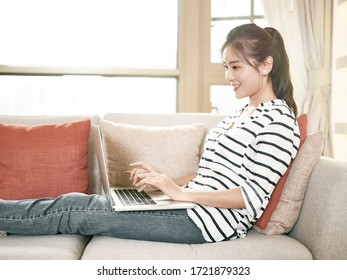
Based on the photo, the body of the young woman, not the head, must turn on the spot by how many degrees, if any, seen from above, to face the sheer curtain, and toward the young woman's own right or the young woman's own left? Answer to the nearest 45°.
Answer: approximately 135° to the young woman's own right

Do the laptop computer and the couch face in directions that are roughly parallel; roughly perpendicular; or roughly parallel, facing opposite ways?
roughly perpendicular

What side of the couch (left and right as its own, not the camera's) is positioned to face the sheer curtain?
back

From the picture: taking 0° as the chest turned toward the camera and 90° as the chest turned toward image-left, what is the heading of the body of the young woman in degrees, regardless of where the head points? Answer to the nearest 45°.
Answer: approximately 90°

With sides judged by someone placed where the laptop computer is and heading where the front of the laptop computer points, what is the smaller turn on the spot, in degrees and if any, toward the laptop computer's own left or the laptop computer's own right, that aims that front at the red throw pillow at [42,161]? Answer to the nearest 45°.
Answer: approximately 135° to the laptop computer's own left

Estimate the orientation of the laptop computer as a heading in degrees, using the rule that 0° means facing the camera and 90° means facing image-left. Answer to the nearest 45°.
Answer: approximately 270°

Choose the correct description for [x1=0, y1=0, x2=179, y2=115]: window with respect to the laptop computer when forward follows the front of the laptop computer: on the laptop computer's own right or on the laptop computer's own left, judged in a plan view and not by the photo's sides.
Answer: on the laptop computer's own left

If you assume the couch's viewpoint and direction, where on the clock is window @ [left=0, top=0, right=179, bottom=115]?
The window is roughly at 5 o'clock from the couch.
